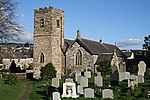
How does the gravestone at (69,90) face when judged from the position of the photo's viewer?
facing the viewer

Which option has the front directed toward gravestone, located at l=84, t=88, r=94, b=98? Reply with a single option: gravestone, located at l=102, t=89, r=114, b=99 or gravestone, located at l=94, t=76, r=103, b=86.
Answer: gravestone, located at l=94, t=76, r=103, b=86

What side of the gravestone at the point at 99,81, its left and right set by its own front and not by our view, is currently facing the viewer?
front

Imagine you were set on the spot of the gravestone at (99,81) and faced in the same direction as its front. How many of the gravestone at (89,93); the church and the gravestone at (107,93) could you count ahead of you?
2

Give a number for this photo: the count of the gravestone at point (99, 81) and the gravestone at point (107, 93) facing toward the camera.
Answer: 2

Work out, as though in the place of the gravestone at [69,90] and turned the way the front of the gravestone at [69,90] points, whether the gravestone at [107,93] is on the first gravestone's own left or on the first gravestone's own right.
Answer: on the first gravestone's own left

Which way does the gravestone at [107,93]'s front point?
toward the camera

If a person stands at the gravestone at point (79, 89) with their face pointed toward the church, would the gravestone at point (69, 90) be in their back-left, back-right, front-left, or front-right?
back-left

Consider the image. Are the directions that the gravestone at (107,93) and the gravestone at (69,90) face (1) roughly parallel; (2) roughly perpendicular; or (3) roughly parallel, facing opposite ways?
roughly parallel

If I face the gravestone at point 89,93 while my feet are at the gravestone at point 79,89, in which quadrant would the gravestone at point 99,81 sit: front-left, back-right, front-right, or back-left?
back-left

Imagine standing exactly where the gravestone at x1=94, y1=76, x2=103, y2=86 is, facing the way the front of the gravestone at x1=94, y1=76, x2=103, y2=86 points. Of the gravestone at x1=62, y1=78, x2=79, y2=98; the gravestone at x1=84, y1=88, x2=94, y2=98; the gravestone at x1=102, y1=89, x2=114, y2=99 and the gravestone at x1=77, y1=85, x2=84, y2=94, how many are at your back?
0

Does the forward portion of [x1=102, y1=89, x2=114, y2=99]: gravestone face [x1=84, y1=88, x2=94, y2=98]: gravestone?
no

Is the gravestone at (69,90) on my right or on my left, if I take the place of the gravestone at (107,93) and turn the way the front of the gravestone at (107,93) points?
on my right

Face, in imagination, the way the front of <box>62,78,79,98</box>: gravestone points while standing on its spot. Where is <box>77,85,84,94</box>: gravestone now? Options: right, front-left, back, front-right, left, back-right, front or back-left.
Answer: back-left

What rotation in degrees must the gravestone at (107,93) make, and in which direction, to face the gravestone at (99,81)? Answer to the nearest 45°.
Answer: approximately 180°

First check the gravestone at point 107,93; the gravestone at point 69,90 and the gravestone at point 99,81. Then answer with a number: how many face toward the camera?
3
